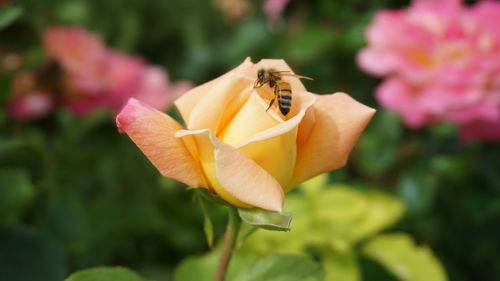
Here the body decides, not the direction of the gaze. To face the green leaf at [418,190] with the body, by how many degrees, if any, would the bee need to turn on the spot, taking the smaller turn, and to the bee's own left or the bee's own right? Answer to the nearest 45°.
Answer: approximately 135° to the bee's own right

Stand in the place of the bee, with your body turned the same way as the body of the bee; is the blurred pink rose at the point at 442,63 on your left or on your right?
on your right
